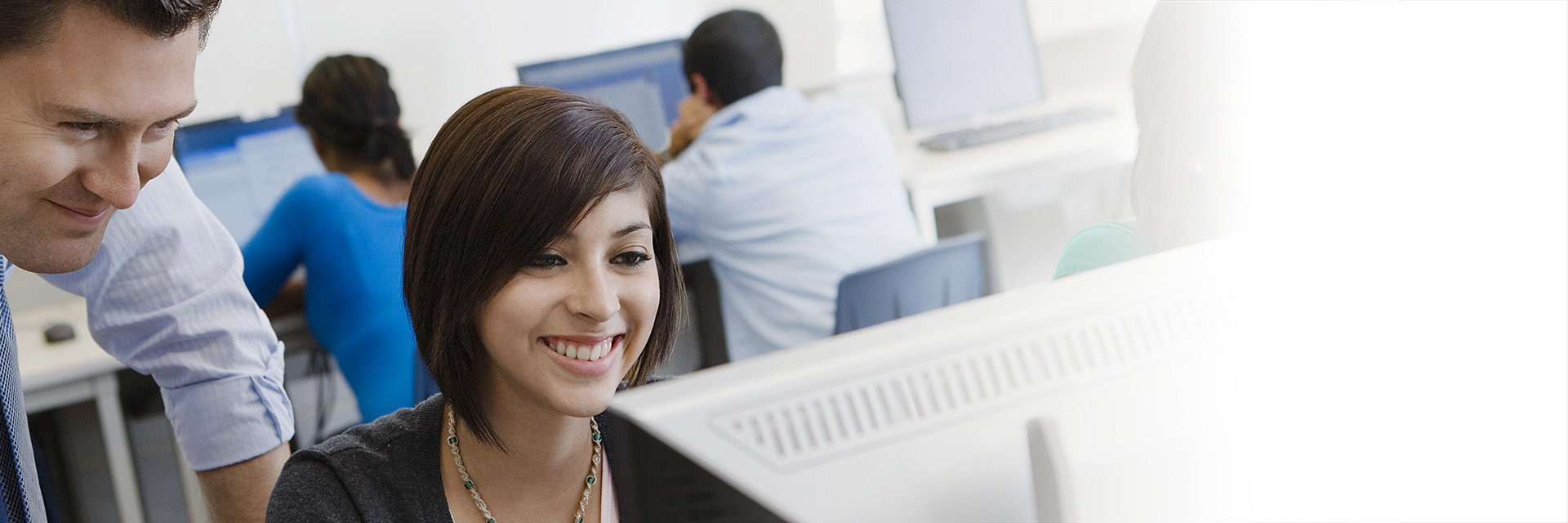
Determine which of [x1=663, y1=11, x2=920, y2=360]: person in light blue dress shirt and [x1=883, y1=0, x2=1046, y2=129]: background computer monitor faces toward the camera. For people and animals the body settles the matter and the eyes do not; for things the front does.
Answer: the background computer monitor

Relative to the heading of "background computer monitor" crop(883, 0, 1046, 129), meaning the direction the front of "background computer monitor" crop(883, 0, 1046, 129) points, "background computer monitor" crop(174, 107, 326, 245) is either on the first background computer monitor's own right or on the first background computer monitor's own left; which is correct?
on the first background computer monitor's own right

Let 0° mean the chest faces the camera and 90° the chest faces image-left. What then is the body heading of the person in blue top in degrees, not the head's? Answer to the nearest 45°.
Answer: approximately 135°

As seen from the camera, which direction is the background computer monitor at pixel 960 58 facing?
toward the camera

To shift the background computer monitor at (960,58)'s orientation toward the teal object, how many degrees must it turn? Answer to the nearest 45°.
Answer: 0° — it already faces it

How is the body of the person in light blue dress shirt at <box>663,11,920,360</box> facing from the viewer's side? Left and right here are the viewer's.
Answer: facing away from the viewer and to the left of the viewer

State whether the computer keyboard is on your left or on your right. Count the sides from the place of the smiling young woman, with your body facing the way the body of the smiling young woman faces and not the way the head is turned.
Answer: on your left

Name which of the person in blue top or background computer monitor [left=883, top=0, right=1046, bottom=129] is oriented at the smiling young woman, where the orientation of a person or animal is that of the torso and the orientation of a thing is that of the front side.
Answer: the background computer monitor

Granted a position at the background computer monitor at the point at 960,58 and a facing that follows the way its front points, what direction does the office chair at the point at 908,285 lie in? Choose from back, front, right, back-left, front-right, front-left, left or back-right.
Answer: front

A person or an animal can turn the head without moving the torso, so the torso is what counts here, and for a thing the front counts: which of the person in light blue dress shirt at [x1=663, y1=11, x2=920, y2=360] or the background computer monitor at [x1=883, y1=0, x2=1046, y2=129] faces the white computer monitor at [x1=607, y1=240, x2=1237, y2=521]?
the background computer monitor

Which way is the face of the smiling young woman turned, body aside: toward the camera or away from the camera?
toward the camera

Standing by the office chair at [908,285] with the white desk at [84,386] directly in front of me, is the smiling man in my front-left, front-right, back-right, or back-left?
front-left

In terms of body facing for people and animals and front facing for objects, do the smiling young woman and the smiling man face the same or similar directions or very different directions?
same or similar directions

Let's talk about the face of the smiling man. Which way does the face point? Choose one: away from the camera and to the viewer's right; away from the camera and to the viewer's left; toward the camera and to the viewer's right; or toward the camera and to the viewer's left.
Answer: toward the camera and to the viewer's right

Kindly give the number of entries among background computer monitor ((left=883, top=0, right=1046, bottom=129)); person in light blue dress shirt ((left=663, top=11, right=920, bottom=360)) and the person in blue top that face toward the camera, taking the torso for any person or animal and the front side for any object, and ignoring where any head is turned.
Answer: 1

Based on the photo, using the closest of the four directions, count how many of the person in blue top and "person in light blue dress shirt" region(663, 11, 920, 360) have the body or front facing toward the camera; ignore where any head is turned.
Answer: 0

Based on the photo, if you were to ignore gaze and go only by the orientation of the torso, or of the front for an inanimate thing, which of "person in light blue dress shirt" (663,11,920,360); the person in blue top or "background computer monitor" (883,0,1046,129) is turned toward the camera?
the background computer monitor
